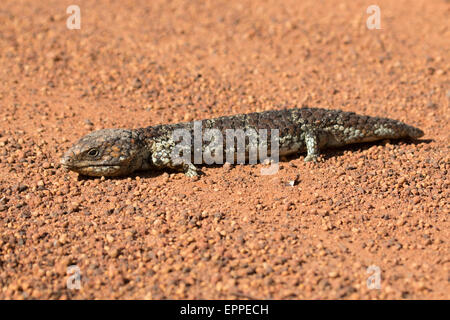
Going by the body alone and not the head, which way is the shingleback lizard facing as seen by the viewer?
to the viewer's left
